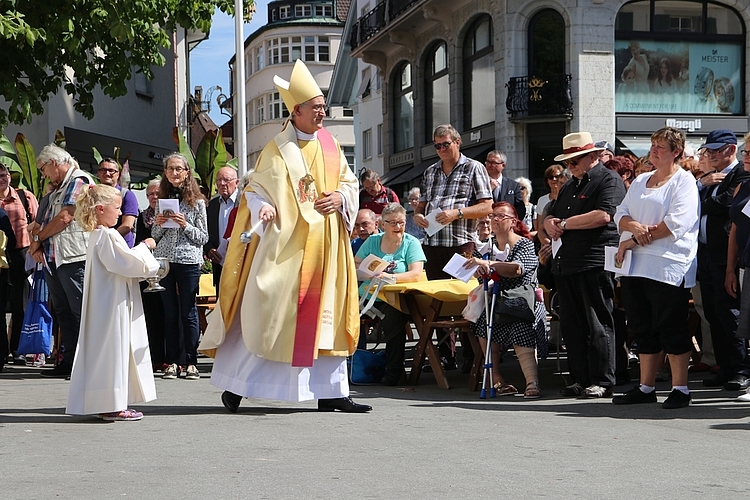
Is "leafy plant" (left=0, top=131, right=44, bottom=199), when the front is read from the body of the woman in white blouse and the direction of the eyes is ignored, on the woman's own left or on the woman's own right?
on the woman's own right

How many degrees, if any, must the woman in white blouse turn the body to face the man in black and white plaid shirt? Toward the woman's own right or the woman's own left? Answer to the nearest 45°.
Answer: approximately 90° to the woman's own right

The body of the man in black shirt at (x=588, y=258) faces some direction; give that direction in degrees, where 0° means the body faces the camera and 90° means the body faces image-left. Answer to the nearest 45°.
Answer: approximately 45°

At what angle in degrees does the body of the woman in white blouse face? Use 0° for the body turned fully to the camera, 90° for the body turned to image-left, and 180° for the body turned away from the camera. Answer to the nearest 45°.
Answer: approximately 45°

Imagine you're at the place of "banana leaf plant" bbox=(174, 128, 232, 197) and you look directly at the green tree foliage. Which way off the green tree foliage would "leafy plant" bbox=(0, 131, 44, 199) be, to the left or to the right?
right

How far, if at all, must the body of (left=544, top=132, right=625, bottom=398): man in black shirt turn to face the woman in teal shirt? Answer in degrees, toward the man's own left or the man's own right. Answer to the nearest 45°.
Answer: approximately 90° to the man's own right

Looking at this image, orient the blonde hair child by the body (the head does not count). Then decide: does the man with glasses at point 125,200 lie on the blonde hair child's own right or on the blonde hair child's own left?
on the blonde hair child's own left

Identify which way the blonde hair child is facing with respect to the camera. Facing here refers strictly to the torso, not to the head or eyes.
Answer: to the viewer's right
